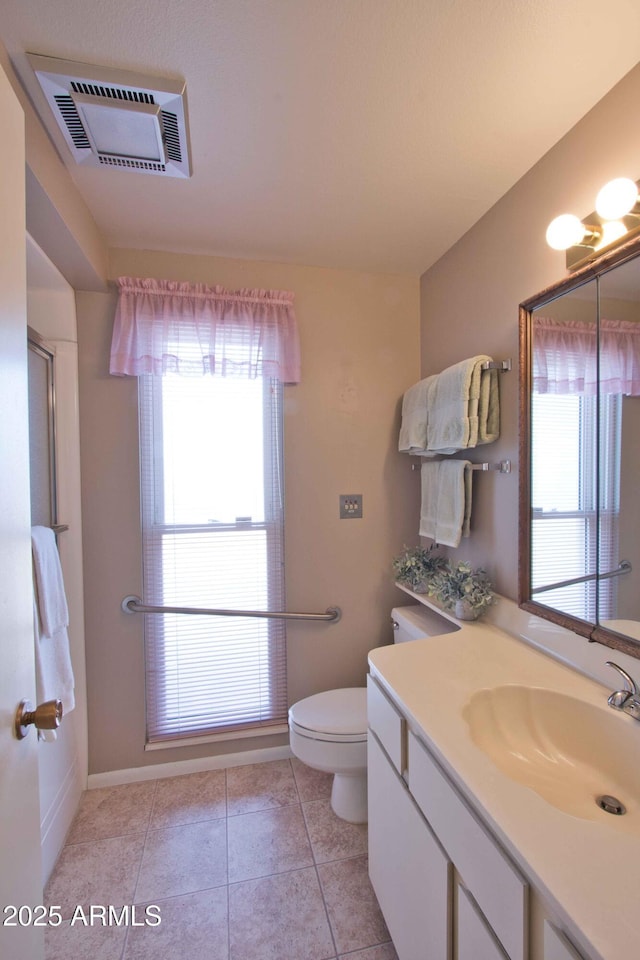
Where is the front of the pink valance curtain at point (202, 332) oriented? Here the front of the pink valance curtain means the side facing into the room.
toward the camera

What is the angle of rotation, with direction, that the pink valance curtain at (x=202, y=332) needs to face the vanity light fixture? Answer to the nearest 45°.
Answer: approximately 45° to its left

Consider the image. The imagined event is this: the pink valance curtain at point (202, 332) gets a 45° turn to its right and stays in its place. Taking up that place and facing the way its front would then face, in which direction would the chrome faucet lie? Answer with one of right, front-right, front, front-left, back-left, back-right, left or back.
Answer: left

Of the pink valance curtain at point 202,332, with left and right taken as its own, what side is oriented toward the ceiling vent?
front

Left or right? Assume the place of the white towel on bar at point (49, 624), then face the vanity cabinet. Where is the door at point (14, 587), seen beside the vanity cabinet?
right

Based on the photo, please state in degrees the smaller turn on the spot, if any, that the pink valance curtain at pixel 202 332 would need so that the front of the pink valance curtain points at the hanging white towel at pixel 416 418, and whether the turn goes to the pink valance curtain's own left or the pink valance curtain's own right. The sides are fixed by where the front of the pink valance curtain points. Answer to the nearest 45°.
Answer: approximately 90° to the pink valance curtain's own left

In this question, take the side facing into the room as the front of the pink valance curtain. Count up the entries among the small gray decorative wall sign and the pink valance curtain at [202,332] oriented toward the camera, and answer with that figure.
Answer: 2

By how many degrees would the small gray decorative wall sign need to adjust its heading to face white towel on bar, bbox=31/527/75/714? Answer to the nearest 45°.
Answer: approximately 45° to its right

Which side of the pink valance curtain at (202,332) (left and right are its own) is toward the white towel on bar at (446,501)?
left

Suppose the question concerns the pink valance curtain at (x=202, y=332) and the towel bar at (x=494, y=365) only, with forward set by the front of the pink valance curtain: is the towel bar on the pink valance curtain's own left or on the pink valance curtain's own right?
on the pink valance curtain's own left
